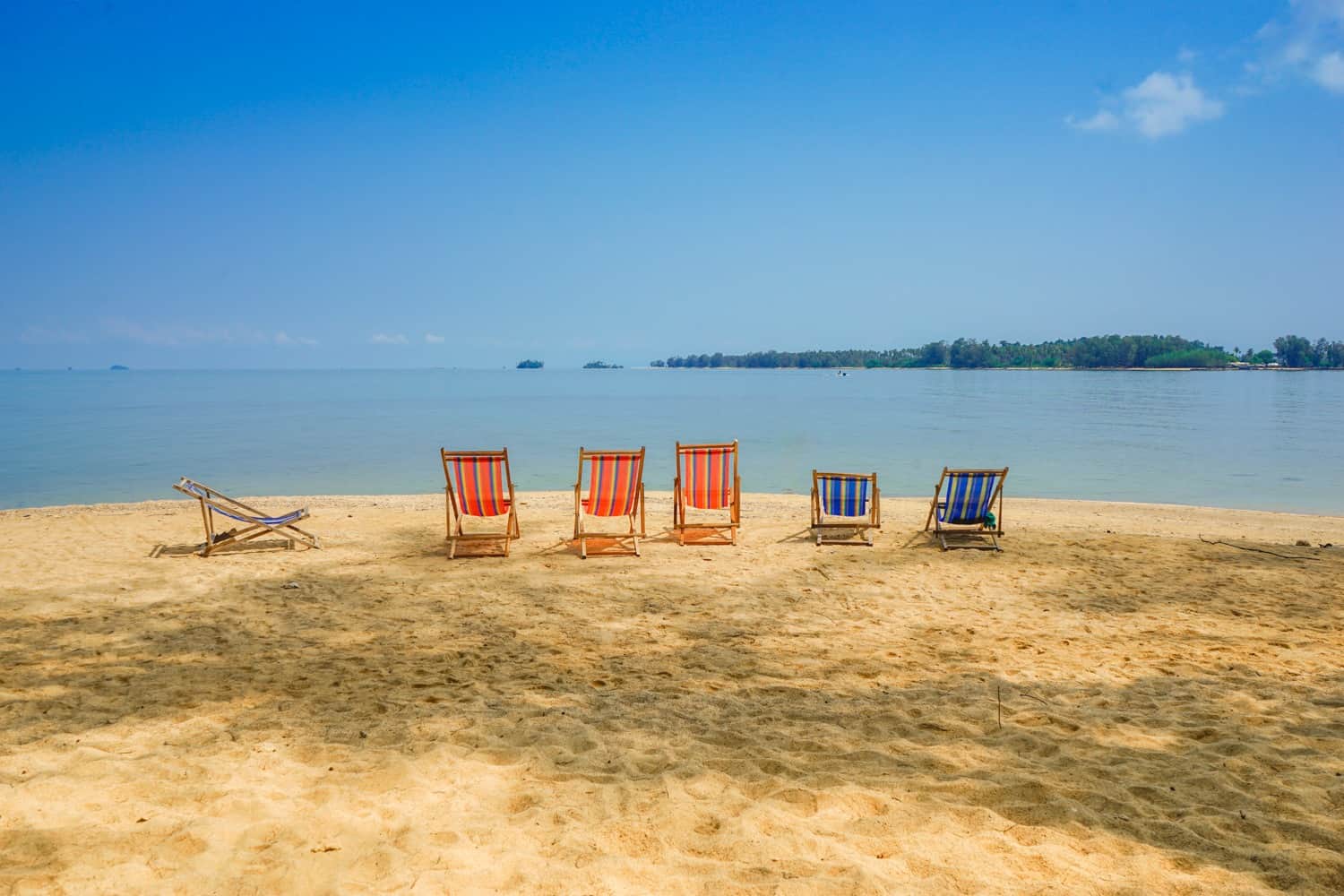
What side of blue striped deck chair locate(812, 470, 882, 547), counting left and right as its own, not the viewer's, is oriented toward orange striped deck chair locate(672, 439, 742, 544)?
left

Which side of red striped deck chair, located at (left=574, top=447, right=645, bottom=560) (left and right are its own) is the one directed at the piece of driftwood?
right

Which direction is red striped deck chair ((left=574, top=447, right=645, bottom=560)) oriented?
away from the camera

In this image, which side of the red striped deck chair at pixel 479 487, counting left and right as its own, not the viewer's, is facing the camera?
back

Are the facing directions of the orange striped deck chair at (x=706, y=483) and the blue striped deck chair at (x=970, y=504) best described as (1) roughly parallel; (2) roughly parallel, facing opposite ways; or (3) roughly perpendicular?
roughly parallel

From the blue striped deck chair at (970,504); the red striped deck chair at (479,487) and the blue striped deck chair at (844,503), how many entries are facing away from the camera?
3

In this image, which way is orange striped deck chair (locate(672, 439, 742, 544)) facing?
away from the camera

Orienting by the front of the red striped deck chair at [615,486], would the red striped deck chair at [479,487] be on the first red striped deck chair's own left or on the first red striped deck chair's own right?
on the first red striped deck chair's own left

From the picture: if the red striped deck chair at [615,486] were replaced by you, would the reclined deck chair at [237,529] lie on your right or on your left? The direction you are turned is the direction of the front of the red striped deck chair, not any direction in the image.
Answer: on your left

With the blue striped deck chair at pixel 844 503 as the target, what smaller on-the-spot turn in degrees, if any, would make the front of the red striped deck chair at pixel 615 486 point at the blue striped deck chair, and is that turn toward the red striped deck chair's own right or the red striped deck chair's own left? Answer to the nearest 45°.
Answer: approximately 90° to the red striped deck chair's own right
